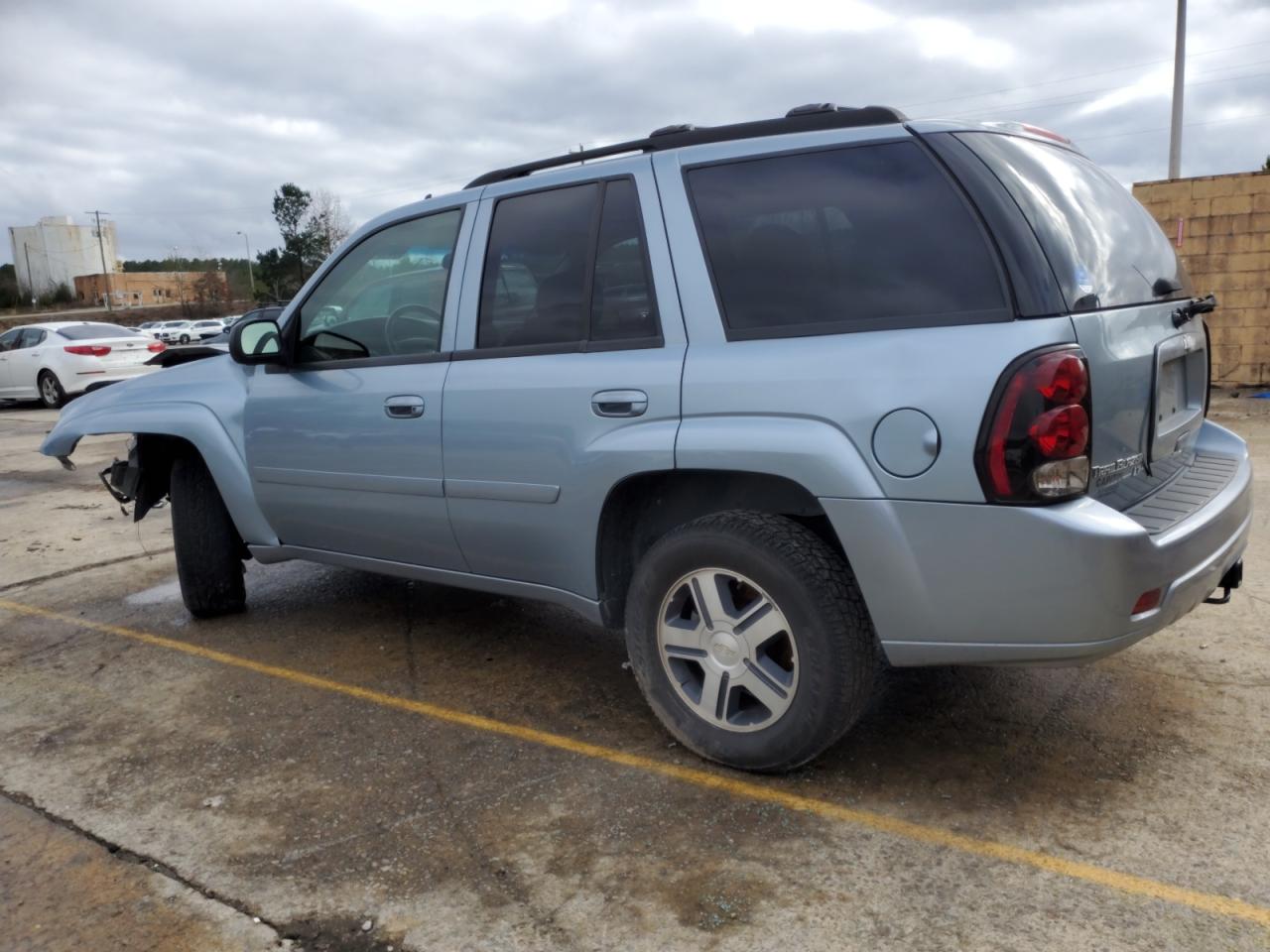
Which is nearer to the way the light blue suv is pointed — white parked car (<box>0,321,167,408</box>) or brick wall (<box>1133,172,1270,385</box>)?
the white parked car

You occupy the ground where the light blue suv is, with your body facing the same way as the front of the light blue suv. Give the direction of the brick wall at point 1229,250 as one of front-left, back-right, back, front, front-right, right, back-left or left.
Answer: right

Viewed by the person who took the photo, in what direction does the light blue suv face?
facing away from the viewer and to the left of the viewer

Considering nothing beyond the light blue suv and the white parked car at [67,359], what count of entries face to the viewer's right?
0

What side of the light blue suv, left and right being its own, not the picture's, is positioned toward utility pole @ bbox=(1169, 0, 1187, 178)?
right

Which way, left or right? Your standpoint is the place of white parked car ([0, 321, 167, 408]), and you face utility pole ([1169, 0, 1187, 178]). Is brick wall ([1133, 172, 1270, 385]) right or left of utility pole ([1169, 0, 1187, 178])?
right

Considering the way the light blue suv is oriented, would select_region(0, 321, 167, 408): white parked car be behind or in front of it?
in front

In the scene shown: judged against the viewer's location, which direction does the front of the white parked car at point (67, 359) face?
facing away from the viewer and to the left of the viewer

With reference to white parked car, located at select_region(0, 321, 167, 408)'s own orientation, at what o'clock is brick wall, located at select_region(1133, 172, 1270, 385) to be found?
The brick wall is roughly at 6 o'clock from the white parked car.

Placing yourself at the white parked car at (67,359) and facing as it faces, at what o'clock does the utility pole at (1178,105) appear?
The utility pole is roughly at 5 o'clock from the white parked car.
